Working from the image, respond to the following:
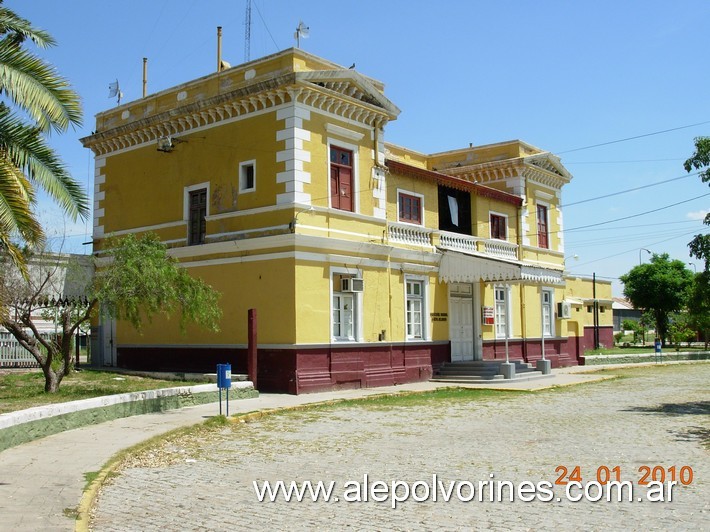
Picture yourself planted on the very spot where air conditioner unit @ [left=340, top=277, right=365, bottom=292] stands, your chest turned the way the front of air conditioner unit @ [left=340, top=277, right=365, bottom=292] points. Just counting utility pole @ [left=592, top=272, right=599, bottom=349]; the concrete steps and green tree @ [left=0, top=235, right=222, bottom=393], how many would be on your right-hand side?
1

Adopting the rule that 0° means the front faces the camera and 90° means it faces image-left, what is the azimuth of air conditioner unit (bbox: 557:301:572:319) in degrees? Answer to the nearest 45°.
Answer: approximately 315°

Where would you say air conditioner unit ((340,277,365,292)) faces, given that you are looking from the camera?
facing the viewer and to the right of the viewer

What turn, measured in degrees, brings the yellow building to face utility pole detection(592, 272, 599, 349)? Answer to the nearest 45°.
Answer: approximately 90° to its left

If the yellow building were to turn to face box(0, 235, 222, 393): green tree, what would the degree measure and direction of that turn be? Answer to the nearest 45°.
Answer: approximately 90° to its right

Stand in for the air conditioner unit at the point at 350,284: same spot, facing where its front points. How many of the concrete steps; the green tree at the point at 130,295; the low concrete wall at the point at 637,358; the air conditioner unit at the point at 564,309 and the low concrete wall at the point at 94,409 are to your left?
3

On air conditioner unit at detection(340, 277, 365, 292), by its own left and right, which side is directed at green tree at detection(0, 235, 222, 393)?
right

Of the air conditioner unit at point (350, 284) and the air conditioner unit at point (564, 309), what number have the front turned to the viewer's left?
0

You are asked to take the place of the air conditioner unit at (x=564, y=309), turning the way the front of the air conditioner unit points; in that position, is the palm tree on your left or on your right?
on your right

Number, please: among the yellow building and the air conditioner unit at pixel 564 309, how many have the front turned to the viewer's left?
0

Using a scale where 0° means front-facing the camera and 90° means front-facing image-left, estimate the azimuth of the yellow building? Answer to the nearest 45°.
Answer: approximately 315°
